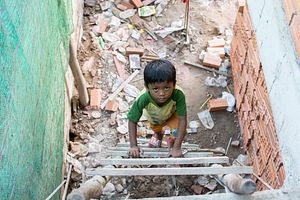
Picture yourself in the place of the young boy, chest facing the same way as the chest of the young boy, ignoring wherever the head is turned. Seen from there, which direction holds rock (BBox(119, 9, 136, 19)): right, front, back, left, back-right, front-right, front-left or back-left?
back

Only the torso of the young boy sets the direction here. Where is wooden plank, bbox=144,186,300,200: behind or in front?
in front

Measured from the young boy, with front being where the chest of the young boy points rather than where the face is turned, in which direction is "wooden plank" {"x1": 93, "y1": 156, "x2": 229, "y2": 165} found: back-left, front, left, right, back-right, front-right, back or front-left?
front

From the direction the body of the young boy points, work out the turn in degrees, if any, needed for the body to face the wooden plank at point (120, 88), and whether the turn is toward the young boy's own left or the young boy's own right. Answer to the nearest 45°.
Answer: approximately 180°

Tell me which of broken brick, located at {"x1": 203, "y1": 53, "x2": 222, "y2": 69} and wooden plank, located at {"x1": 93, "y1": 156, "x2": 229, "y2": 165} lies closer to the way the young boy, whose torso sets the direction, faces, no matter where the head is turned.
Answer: the wooden plank

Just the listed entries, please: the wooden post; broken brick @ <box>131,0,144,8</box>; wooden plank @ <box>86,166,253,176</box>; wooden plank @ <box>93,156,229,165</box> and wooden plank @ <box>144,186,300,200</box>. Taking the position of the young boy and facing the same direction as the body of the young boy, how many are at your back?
1

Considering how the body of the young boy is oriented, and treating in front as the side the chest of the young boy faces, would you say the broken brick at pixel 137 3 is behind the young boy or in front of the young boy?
behind

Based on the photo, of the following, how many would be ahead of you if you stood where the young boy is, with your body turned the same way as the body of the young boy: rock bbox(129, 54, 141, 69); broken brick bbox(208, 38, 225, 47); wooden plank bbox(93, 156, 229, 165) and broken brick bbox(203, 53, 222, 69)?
1

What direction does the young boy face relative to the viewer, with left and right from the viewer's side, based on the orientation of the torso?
facing the viewer

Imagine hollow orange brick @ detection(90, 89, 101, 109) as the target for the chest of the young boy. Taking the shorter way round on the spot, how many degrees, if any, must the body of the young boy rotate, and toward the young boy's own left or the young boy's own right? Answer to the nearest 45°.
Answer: approximately 135° to the young boy's own right

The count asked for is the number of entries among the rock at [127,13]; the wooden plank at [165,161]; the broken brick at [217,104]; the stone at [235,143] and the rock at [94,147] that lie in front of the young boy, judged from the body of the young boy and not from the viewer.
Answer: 1

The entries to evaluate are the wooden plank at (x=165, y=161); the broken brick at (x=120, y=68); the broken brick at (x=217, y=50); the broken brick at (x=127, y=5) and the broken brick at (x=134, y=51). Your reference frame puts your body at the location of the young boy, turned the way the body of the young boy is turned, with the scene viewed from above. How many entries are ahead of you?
1

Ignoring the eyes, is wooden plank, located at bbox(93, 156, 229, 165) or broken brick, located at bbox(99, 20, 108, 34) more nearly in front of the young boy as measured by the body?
the wooden plank
